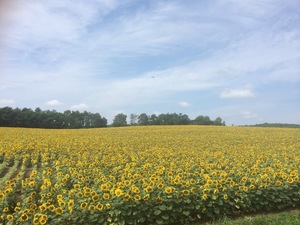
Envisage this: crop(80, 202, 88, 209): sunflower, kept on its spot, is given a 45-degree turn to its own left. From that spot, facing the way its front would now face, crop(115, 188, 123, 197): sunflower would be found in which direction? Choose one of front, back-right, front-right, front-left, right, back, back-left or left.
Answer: front-left

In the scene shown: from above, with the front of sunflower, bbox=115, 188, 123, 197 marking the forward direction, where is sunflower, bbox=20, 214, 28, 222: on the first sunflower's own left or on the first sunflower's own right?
on the first sunflower's own right

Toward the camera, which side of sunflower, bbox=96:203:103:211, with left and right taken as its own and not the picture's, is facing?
front

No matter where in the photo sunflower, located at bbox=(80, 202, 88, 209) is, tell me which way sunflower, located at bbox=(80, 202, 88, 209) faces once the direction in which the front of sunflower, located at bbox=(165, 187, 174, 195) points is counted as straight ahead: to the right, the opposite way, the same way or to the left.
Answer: the same way

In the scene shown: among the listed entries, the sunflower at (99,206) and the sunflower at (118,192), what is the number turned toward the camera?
2

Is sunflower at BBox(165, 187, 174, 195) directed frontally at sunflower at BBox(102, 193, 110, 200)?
no

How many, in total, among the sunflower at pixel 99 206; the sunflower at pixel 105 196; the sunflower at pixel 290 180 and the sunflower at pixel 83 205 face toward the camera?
4

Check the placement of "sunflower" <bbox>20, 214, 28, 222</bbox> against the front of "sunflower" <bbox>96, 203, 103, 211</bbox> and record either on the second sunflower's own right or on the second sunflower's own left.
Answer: on the second sunflower's own right

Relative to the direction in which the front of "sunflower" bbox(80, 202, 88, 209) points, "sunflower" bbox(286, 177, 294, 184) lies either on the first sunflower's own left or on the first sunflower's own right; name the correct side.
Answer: on the first sunflower's own left

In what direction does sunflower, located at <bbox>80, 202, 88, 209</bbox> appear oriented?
toward the camera

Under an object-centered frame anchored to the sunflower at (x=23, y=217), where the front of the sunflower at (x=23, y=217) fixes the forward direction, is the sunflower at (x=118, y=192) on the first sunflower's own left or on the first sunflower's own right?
on the first sunflower's own left

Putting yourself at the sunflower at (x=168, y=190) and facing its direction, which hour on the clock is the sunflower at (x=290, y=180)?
the sunflower at (x=290, y=180) is roughly at 8 o'clock from the sunflower at (x=168, y=190).

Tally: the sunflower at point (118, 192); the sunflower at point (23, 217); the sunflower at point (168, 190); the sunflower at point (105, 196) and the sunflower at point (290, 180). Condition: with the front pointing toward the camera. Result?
5

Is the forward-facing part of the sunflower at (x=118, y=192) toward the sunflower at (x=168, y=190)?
no

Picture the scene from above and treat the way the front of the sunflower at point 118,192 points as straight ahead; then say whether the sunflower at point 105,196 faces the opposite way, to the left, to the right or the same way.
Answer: the same way

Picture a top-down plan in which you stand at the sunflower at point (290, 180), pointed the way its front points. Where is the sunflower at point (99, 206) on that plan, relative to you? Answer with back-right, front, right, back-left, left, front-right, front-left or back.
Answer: front-right
